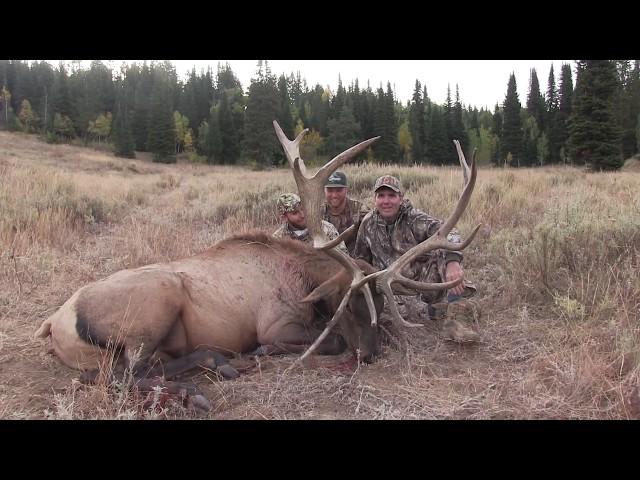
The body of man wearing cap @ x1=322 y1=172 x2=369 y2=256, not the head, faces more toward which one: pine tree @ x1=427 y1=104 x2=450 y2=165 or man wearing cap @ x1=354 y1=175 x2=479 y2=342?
the man wearing cap

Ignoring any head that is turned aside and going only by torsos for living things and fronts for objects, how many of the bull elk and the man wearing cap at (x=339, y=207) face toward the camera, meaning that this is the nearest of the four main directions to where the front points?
1

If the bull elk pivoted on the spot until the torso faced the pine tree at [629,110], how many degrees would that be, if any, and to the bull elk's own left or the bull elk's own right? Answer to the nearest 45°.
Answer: approximately 45° to the bull elk's own left

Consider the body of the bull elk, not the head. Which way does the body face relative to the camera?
to the viewer's right

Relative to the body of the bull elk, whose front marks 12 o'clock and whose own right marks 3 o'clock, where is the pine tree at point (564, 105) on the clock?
The pine tree is roughly at 10 o'clock from the bull elk.

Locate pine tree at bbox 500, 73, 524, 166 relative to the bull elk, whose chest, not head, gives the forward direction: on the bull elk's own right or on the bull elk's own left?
on the bull elk's own left

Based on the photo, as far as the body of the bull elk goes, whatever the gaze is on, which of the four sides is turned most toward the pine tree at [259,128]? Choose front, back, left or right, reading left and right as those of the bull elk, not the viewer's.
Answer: left

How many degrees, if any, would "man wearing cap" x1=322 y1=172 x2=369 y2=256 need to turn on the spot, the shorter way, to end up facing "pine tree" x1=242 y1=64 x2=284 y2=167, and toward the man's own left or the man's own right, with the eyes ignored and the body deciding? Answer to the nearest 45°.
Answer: approximately 180°
